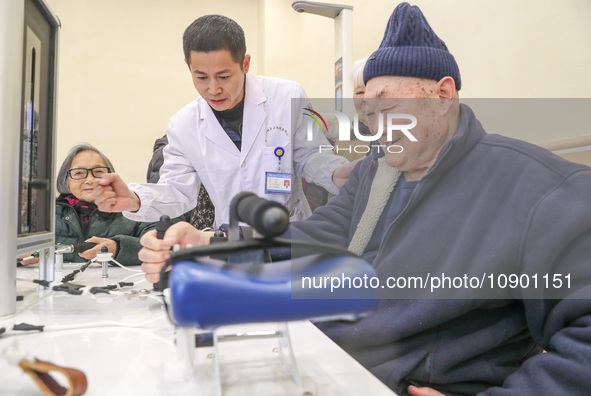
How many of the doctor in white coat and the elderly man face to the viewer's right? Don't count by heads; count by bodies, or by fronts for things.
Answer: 0

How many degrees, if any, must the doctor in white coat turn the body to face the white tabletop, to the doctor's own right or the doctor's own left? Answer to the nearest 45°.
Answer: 0° — they already face it

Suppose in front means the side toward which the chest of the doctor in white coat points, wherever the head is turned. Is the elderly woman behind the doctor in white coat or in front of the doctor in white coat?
behind

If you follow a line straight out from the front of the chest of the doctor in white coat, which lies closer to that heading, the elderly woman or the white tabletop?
the white tabletop

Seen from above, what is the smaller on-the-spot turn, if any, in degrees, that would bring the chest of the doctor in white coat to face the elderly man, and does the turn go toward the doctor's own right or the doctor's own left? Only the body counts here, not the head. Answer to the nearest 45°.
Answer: approximately 45° to the doctor's own left

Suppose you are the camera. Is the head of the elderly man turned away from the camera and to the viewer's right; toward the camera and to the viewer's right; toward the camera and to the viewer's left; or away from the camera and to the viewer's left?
toward the camera and to the viewer's left

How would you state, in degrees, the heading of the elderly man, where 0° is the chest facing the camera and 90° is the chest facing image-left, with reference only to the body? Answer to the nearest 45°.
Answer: approximately 45°

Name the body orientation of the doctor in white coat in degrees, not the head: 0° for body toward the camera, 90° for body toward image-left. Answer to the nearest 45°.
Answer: approximately 0°
